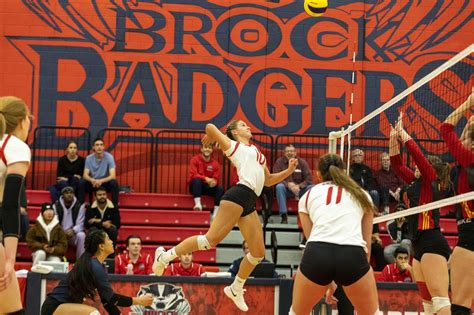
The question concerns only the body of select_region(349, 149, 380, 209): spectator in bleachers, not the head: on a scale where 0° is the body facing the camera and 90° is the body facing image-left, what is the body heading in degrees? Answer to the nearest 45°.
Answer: approximately 0°

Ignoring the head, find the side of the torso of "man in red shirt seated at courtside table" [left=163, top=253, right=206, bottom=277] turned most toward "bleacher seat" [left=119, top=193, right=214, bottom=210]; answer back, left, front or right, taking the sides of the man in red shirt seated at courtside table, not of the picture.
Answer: back
